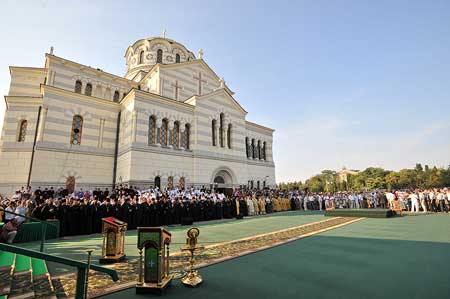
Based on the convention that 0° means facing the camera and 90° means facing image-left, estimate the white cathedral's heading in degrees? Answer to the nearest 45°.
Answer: approximately 315°

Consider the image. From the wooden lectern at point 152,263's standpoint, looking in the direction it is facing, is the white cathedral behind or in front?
behind

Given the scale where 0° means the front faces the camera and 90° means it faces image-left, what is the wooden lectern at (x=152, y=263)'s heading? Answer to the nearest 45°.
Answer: approximately 0°

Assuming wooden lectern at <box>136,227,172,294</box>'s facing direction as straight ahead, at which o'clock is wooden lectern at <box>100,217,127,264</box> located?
wooden lectern at <box>100,217,127,264</box> is roughly at 5 o'clock from wooden lectern at <box>136,227,172,294</box>.

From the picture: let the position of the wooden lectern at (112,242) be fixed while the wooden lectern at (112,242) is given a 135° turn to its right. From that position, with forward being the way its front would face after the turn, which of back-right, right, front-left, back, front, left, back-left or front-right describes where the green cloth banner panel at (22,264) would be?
front

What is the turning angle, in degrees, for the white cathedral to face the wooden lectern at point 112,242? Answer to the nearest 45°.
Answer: approximately 45° to its right

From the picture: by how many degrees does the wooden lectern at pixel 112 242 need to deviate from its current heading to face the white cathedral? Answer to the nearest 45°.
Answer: approximately 135° to its left

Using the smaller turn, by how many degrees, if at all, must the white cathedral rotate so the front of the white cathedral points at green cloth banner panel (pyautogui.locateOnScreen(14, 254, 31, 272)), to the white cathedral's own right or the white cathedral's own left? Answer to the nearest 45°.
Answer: approximately 45° to the white cathedral's own right

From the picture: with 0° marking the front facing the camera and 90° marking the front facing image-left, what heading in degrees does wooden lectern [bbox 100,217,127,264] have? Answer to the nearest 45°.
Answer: approximately 315°
